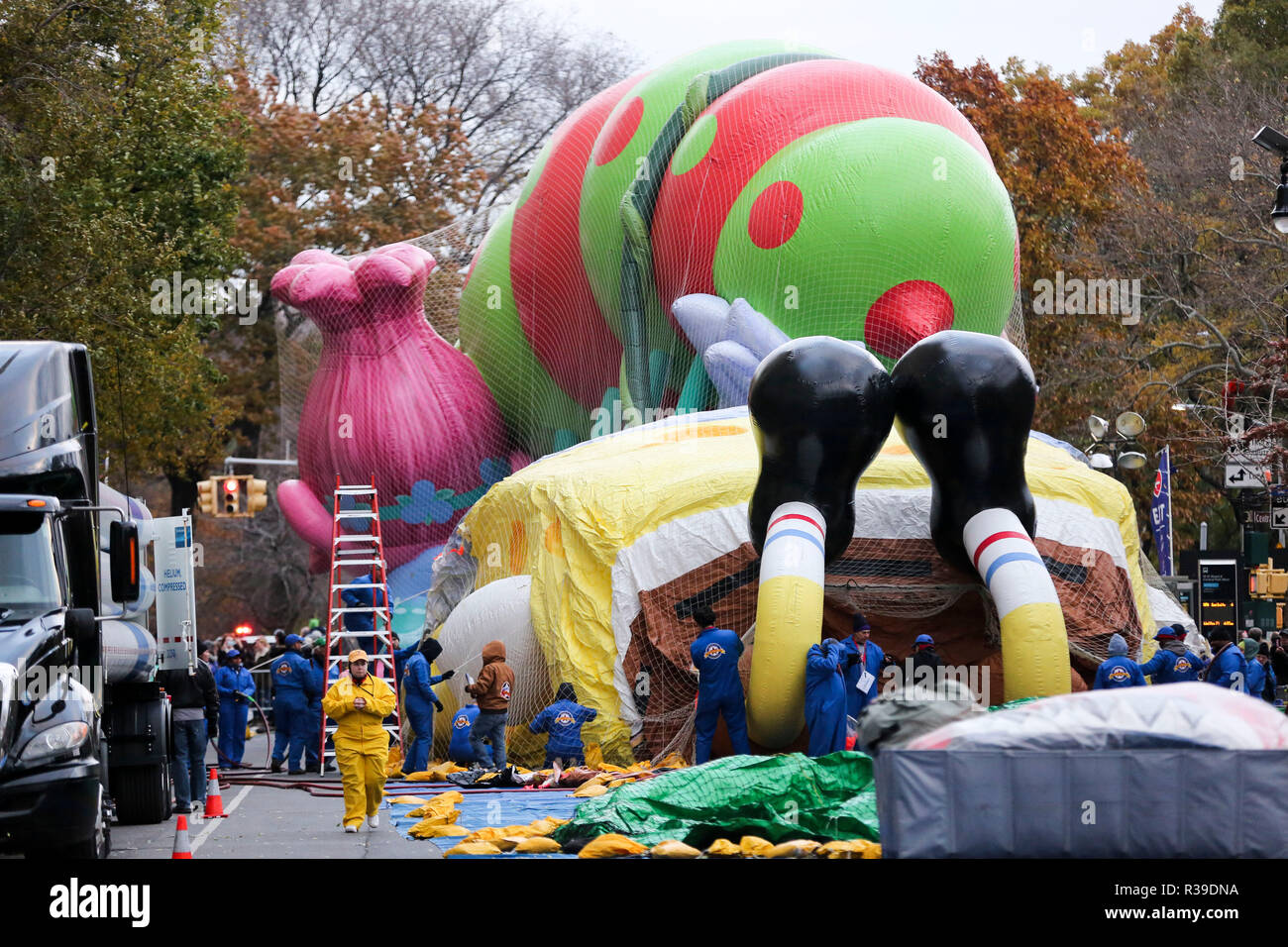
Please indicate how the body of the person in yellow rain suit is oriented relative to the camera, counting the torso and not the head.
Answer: toward the camera

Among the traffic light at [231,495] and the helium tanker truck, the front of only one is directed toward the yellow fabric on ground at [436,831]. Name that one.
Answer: the traffic light

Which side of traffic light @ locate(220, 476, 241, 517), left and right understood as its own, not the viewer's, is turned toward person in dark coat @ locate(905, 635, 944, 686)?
front

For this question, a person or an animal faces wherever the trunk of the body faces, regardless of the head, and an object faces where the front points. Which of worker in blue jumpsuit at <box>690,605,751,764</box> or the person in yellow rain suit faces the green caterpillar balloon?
the worker in blue jumpsuit

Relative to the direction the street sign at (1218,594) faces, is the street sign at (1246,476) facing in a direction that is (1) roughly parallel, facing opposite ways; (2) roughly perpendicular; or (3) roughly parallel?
roughly parallel

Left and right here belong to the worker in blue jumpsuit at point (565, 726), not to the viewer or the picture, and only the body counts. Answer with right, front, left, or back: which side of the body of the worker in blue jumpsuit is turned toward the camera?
back

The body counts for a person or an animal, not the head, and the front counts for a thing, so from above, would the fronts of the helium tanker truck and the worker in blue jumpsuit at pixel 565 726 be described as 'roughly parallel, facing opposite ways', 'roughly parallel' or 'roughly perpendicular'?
roughly parallel, facing opposite ways

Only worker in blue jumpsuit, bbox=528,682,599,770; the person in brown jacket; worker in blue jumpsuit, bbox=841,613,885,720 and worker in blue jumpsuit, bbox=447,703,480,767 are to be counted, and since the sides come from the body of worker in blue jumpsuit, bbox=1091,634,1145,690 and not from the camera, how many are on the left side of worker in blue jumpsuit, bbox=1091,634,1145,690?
4

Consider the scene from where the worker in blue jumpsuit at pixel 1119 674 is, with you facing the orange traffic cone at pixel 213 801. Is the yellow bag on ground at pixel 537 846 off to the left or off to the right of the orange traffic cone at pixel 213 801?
left

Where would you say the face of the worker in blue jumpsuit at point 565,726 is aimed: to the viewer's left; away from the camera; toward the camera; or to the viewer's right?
away from the camera

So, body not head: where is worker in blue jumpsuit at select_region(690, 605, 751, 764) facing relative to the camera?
away from the camera

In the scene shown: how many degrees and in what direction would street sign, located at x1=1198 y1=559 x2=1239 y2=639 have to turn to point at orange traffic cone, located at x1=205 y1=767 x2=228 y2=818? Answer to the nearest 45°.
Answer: approximately 45° to its right

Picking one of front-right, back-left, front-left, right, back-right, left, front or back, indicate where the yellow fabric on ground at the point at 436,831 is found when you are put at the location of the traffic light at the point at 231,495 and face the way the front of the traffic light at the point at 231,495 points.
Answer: front

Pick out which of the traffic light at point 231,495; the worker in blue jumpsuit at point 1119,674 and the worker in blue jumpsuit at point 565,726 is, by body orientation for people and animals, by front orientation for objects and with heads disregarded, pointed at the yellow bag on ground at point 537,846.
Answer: the traffic light

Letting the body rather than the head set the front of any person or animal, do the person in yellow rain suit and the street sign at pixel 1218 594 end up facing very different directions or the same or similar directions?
same or similar directions

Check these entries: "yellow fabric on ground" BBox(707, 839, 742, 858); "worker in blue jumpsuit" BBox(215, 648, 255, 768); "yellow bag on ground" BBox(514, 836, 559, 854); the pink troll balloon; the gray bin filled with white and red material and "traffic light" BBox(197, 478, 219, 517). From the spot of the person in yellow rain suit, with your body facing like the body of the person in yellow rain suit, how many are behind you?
3
